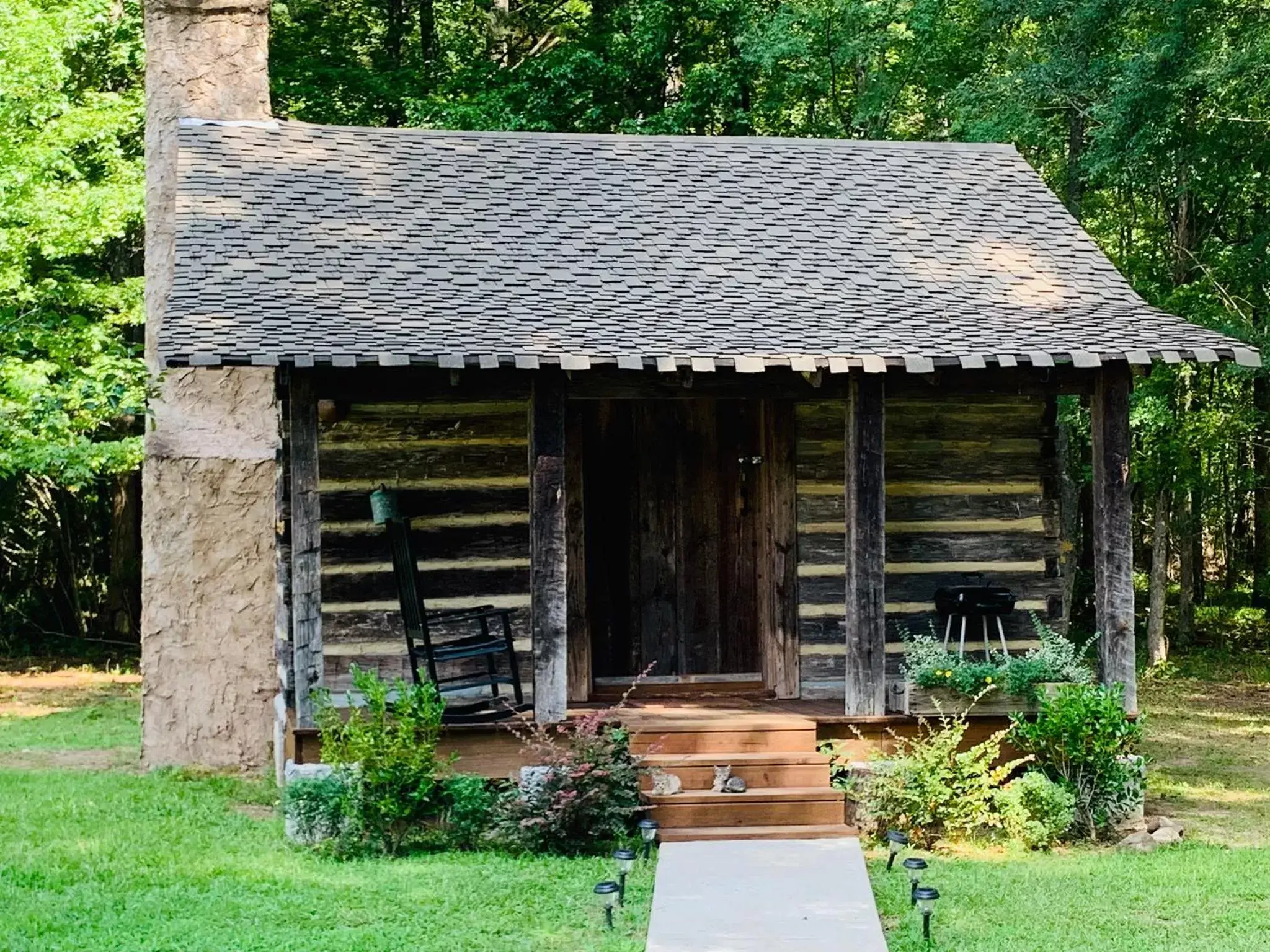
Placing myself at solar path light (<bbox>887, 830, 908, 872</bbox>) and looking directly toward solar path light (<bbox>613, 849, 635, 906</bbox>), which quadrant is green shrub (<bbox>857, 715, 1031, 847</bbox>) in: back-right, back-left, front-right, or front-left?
back-right

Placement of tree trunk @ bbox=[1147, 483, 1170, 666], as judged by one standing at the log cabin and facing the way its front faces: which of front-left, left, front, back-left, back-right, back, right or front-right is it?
back-left

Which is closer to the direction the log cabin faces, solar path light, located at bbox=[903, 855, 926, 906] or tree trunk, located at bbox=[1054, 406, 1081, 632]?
the solar path light

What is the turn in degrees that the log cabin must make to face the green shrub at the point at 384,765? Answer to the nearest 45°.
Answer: approximately 45° to its right

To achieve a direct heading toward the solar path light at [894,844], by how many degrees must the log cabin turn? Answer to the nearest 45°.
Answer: approximately 45° to its left

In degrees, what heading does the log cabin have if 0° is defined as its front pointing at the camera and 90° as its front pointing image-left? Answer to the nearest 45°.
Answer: approximately 0°

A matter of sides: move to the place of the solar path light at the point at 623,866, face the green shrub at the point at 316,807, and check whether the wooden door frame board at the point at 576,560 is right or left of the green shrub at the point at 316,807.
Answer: right

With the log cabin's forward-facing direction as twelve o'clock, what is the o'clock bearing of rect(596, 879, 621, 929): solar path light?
The solar path light is roughly at 12 o'clock from the log cabin.

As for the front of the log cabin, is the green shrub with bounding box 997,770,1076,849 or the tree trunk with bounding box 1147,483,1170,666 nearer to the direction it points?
the green shrub

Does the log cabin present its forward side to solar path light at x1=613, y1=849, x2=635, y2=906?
yes
